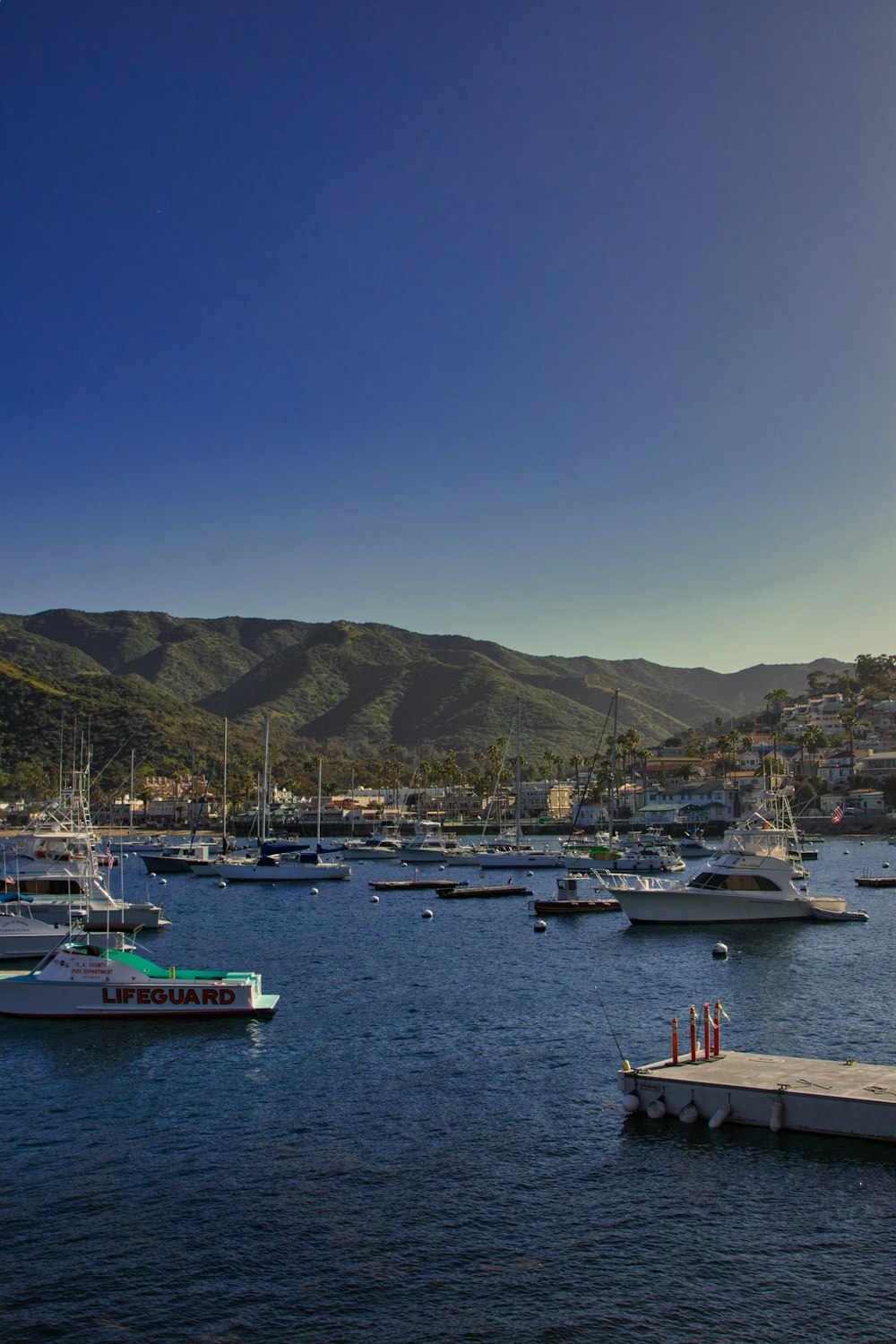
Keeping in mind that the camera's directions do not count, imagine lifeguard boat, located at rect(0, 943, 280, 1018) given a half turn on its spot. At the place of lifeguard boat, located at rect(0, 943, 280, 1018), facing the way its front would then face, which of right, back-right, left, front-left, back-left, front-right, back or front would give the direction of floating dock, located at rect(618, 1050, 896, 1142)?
front-right

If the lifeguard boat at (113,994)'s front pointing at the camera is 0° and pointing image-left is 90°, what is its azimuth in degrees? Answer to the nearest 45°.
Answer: approximately 90°
